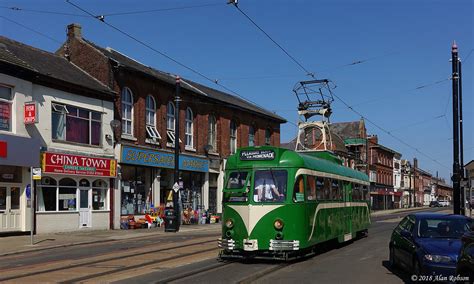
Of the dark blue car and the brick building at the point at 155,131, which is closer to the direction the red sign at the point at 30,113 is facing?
the dark blue car

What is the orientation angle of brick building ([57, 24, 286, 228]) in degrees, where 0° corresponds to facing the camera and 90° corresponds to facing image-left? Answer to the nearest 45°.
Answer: approximately 315°

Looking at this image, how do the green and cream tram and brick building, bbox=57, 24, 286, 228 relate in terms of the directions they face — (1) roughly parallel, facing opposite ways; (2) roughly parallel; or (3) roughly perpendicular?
roughly perpendicular

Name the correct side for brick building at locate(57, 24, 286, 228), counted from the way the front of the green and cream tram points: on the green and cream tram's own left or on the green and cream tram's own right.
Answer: on the green and cream tram's own right

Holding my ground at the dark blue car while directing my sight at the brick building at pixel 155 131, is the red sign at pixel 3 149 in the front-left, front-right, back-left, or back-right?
front-left

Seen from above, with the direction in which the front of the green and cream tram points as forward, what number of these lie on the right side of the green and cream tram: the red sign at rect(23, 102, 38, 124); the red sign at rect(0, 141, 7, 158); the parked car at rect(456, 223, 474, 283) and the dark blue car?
2

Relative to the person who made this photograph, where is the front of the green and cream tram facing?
facing the viewer and to the left of the viewer

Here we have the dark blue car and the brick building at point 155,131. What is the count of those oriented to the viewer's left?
0

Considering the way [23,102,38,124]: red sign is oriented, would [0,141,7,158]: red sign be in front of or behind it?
in front

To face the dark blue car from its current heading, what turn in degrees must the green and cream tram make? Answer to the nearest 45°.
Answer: approximately 90° to its left
